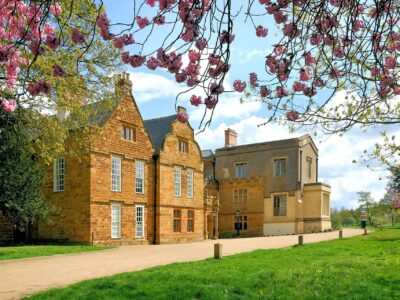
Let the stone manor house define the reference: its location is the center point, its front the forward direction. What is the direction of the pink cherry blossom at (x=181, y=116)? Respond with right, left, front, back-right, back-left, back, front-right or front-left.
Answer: front-right

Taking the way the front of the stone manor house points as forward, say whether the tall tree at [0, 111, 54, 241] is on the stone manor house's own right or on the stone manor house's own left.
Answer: on the stone manor house's own right

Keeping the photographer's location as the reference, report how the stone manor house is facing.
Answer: facing the viewer and to the right of the viewer
